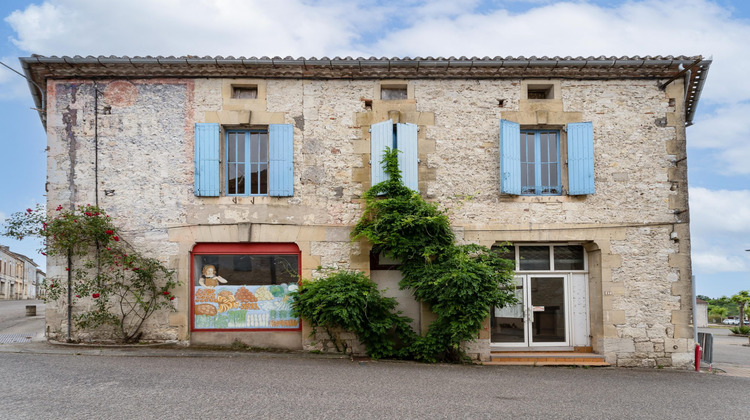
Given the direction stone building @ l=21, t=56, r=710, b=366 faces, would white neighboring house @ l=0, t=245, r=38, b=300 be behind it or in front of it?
behind

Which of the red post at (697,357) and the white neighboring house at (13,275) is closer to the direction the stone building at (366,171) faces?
the red post

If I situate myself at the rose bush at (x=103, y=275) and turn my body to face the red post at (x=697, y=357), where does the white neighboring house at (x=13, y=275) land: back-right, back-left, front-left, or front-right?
back-left

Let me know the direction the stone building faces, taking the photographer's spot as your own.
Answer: facing the viewer

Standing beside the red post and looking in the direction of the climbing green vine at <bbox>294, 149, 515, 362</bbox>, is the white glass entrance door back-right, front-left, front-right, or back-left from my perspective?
front-right

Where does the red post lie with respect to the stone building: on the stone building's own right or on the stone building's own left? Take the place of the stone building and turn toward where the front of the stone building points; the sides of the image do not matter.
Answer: on the stone building's own left
